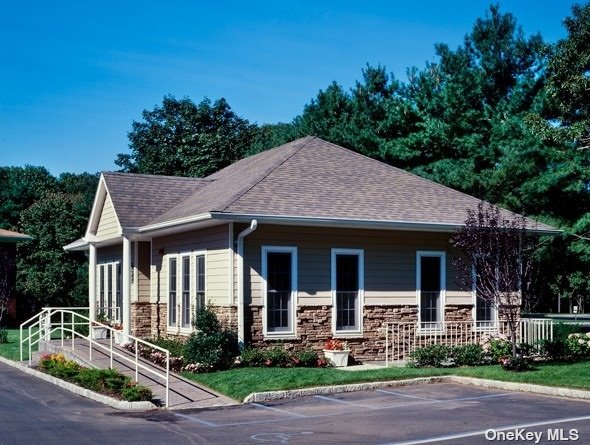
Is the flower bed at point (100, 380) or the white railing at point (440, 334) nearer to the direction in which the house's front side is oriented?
the flower bed

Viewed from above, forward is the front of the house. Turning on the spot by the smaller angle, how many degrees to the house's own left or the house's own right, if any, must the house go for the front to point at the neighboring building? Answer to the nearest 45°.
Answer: approximately 90° to the house's own right

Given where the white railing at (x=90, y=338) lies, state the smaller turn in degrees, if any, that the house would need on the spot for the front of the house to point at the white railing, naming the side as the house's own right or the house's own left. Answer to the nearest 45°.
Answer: approximately 45° to the house's own right

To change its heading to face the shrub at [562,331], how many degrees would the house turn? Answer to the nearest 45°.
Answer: approximately 135° to its left

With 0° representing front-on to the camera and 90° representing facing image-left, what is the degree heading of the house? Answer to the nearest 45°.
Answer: approximately 45°

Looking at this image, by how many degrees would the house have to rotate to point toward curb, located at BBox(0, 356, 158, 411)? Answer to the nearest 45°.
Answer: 0° — it already faces it

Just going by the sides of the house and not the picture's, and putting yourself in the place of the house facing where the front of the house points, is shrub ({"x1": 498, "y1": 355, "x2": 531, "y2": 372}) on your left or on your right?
on your left

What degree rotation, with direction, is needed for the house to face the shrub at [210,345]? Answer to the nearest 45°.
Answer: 0° — it already faces it

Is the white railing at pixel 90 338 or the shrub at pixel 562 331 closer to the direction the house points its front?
the white railing
